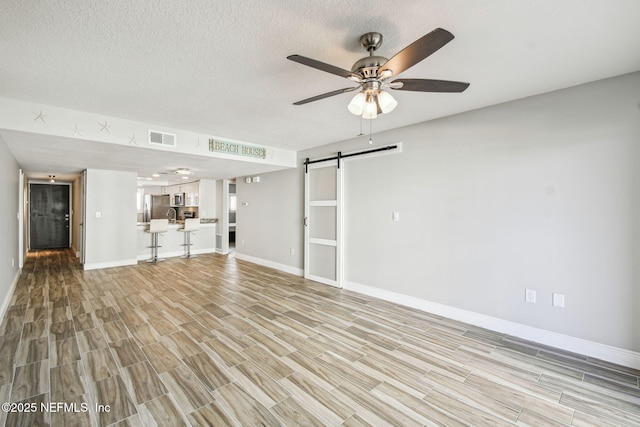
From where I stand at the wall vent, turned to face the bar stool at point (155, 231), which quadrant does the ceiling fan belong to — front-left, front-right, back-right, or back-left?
back-right

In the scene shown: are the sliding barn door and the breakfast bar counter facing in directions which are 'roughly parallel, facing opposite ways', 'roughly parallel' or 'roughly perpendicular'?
roughly perpendicular

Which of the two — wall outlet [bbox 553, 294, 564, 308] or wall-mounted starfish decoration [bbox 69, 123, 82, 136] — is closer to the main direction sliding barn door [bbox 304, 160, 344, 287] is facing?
the wall-mounted starfish decoration

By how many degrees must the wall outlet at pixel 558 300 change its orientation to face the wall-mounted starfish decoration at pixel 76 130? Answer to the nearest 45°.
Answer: approximately 45° to its right

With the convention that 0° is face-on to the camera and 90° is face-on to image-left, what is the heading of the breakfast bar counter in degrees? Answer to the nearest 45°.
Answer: approximately 0°

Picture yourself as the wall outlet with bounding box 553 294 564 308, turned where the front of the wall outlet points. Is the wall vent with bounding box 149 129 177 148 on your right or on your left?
on your right

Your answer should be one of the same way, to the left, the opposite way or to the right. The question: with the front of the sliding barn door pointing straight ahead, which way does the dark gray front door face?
to the left

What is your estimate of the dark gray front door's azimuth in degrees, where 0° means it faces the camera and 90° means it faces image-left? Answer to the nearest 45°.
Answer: approximately 0°

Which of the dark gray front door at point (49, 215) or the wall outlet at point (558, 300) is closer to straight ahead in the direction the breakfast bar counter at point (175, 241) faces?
the wall outlet

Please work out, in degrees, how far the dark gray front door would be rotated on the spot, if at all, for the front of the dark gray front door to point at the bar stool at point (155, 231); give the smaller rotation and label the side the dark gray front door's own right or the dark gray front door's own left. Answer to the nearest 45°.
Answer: approximately 45° to the dark gray front door's own left
